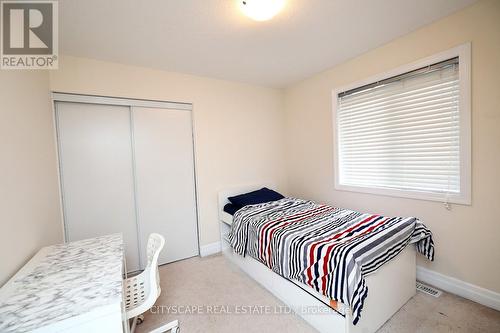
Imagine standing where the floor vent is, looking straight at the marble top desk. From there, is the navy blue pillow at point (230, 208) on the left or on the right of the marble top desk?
right

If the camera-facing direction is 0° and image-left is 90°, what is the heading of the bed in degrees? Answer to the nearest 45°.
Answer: approximately 315°

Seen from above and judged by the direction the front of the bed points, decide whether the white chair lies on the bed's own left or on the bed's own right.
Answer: on the bed's own right

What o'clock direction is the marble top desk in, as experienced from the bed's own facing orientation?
The marble top desk is roughly at 3 o'clock from the bed.
